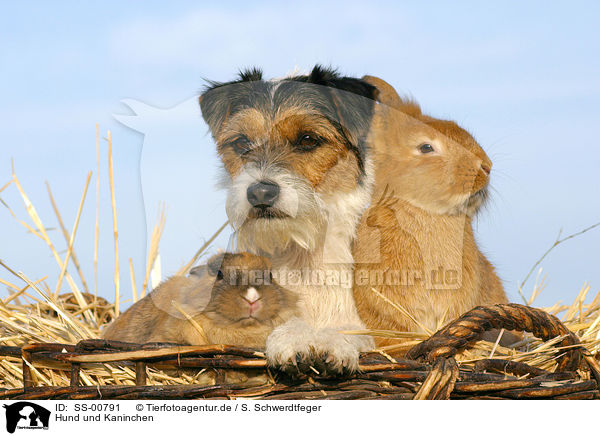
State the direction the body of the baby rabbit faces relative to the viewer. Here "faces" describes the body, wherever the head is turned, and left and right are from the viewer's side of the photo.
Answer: facing the viewer and to the right of the viewer

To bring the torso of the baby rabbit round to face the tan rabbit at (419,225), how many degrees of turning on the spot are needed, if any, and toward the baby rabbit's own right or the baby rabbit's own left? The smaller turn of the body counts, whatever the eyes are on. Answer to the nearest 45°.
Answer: approximately 45° to the baby rabbit's own left
